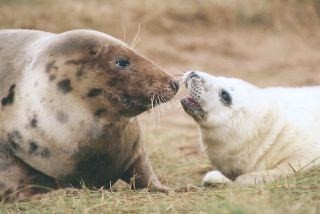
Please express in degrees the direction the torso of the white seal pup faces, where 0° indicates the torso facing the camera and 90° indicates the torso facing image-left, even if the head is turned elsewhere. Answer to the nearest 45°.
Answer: approximately 90°

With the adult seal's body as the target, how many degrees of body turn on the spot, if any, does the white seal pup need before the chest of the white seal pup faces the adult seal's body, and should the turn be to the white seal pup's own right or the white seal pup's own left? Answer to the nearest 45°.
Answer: approximately 45° to the white seal pup's own left
